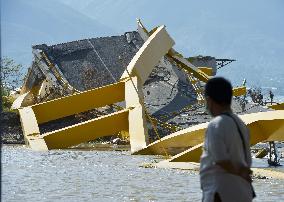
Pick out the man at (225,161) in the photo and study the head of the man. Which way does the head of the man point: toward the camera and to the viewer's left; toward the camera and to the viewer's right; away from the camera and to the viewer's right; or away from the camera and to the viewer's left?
away from the camera and to the viewer's left

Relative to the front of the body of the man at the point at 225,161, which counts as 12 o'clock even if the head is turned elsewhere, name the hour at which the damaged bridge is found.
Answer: The damaged bridge is roughly at 1 o'clock from the man.

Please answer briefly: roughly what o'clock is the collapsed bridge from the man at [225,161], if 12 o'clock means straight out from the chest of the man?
The collapsed bridge is roughly at 1 o'clock from the man.

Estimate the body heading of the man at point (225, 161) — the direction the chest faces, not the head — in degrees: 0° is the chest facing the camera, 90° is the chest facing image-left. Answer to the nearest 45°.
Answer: approximately 135°
